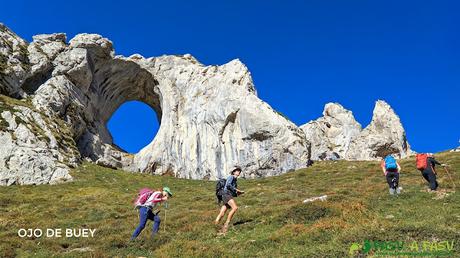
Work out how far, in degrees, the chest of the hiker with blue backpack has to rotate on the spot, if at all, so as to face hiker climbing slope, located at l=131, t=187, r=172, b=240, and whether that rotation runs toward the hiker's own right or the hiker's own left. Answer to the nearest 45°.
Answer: approximately 135° to the hiker's own left

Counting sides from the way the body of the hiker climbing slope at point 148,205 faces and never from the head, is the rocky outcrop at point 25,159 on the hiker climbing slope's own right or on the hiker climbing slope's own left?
on the hiker climbing slope's own left

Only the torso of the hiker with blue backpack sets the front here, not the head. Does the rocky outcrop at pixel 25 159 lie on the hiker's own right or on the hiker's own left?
on the hiker's own left

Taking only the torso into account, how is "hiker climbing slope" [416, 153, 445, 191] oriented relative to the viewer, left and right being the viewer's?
facing away from the viewer and to the right of the viewer

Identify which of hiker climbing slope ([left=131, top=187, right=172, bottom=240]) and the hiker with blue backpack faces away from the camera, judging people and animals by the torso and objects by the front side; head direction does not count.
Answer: the hiker with blue backpack

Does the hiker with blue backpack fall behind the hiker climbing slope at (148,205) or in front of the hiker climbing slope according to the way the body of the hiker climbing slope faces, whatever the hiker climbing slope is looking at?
in front

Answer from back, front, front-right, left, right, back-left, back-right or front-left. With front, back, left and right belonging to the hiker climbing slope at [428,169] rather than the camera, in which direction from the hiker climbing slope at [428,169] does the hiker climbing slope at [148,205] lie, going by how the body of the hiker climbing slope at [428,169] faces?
back

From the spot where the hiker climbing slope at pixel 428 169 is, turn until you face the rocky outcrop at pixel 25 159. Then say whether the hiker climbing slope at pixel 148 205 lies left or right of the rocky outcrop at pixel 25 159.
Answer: left

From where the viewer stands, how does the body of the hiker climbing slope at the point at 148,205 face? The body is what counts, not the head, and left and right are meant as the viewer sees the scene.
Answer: facing to the right of the viewer

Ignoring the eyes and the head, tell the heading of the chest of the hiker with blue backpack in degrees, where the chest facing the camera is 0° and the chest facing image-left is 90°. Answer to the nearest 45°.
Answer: approximately 180°
